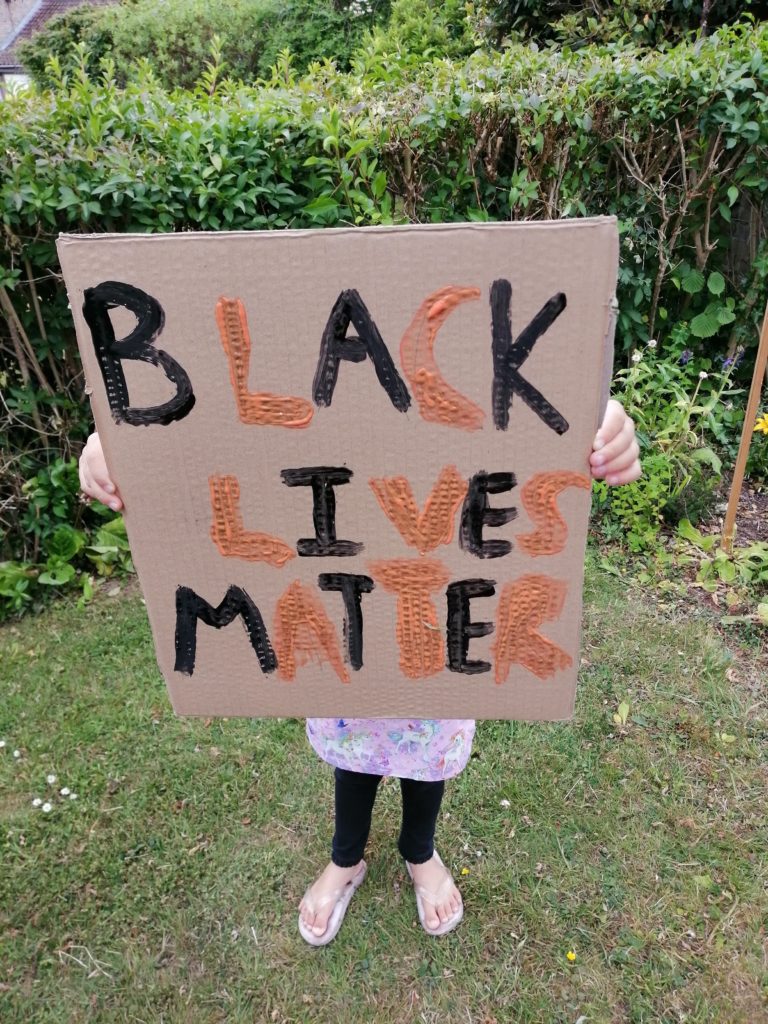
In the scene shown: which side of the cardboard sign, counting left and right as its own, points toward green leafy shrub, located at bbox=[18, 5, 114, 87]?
back

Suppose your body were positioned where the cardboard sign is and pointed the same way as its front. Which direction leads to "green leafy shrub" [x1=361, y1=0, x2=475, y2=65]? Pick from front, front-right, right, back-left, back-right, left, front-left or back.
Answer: back

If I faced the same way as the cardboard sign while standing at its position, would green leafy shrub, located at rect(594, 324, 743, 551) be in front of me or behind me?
behind

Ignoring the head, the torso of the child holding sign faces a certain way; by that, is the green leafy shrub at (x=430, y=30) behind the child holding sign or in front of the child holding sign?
behind

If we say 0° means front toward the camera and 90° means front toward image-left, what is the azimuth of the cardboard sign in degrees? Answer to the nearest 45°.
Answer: approximately 0°

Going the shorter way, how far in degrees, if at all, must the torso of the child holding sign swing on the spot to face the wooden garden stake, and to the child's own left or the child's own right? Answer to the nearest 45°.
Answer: approximately 135° to the child's own left

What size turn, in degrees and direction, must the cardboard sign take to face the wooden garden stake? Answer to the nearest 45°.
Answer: approximately 135° to its left

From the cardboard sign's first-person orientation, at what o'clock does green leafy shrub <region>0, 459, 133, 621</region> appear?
The green leafy shrub is roughly at 5 o'clock from the cardboard sign.

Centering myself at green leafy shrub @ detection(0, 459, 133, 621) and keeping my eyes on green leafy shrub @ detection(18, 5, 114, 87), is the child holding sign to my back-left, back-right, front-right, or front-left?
back-right

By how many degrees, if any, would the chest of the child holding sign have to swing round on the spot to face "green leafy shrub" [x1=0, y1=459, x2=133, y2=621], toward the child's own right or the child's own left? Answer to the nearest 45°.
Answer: approximately 135° to the child's own right

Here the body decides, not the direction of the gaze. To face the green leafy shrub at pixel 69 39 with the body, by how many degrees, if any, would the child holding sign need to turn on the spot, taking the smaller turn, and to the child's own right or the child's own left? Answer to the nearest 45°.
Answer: approximately 180°

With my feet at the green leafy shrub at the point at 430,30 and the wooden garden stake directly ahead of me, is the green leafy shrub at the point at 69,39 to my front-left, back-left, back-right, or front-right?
back-right
